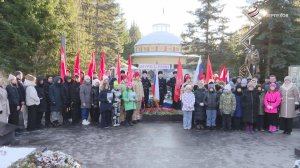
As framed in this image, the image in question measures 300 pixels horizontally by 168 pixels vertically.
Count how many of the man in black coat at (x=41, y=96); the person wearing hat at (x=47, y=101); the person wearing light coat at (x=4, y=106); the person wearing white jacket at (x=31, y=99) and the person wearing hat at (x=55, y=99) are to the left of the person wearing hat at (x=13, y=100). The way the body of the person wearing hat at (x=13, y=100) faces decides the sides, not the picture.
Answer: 4

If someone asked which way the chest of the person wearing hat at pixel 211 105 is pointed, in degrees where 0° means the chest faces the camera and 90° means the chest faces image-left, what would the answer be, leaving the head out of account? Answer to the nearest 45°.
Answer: approximately 0°

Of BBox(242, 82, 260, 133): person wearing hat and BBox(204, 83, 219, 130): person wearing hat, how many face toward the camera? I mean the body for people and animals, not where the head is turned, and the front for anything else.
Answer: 2

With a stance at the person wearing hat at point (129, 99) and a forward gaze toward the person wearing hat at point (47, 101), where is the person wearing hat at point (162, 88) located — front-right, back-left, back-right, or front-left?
back-right

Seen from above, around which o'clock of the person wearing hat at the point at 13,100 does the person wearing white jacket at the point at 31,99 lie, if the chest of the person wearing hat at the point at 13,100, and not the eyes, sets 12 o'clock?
the person wearing white jacket at the point at 31,99 is roughly at 9 o'clock from the person wearing hat at the point at 13,100.

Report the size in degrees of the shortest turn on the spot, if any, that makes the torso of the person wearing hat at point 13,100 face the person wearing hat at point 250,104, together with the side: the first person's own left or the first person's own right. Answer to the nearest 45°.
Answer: approximately 45° to the first person's own left
